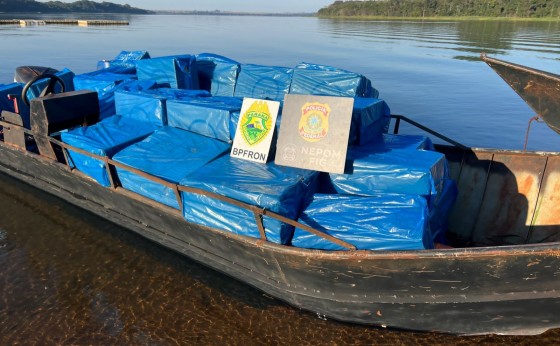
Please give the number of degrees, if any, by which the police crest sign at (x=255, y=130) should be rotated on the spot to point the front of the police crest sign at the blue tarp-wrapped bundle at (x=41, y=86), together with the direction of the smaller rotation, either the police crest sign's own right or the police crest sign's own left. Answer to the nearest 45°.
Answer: approximately 135° to the police crest sign's own right

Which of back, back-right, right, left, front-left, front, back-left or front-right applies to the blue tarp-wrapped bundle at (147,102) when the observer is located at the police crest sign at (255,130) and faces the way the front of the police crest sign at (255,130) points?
back-right

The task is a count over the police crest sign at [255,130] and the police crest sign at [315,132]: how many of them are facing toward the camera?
2

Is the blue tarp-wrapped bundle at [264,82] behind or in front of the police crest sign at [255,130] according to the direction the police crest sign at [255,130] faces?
behind

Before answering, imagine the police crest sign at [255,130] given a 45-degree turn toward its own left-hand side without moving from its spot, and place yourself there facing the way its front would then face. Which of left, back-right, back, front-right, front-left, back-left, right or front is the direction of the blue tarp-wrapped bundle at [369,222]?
front

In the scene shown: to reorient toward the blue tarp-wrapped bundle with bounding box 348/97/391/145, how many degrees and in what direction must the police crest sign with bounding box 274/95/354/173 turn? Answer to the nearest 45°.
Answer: approximately 135° to its left

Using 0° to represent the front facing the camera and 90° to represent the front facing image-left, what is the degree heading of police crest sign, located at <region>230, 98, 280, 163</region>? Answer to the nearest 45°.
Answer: approximately 0°

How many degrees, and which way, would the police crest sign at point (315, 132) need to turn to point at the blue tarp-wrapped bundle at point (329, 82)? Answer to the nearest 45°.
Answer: approximately 180°

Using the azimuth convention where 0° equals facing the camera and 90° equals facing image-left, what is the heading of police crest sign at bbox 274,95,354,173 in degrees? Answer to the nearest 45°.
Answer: approximately 0°

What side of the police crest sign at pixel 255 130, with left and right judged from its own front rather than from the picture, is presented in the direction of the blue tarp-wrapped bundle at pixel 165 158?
right

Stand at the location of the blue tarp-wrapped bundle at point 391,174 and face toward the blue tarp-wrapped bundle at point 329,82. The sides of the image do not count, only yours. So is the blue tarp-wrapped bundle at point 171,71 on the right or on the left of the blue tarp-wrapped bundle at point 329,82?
left

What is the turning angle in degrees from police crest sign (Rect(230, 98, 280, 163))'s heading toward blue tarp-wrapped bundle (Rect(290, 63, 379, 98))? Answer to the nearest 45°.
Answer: approximately 135° to its left

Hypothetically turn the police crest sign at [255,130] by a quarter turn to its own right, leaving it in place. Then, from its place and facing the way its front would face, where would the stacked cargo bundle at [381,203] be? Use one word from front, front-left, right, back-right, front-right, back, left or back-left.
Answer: back-left

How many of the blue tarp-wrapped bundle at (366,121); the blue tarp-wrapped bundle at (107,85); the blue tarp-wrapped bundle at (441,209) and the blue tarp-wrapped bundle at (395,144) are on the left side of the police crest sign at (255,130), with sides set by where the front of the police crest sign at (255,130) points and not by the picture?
3
